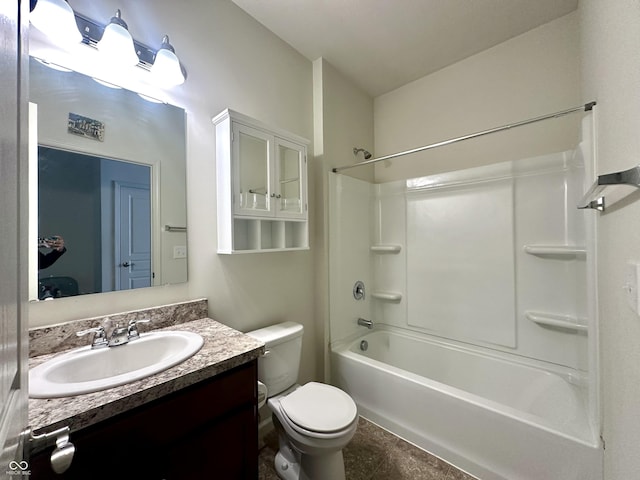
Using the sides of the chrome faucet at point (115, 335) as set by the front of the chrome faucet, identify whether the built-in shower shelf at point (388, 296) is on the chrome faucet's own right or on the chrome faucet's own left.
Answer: on the chrome faucet's own left

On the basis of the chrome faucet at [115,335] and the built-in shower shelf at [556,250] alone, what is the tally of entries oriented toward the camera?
2

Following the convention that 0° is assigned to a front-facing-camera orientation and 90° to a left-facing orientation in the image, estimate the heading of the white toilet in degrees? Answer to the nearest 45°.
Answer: approximately 315°

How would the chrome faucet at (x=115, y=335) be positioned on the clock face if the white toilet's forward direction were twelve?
The chrome faucet is roughly at 4 o'clock from the white toilet.

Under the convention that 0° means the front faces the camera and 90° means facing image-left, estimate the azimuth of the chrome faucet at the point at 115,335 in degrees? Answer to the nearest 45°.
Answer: approximately 0°

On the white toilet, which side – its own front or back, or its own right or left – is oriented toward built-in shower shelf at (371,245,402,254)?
left
